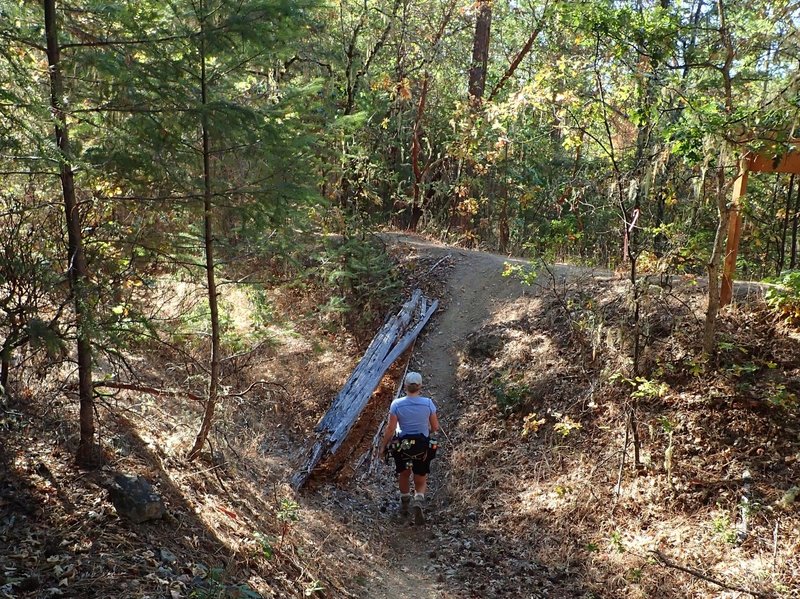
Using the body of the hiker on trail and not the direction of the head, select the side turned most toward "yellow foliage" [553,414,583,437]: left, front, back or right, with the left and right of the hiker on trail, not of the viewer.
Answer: right

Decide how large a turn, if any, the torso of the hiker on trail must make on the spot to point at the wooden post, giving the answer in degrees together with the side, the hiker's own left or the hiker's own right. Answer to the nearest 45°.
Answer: approximately 90° to the hiker's own right

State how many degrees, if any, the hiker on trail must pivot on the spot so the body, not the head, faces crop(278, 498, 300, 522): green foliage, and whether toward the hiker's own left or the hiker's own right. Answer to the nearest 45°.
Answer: approximately 135° to the hiker's own left

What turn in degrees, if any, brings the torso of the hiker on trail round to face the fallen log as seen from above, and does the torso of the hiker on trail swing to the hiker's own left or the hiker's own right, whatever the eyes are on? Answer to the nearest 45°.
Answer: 0° — they already face it

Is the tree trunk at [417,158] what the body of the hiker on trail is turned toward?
yes

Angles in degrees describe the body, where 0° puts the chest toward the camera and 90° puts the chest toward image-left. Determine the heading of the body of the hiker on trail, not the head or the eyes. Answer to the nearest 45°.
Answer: approximately 180°

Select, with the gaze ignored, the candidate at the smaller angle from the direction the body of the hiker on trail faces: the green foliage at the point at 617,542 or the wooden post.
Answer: the wooden post

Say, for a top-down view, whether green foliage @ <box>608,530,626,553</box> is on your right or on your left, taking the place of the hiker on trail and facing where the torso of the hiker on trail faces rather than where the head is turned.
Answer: on your right

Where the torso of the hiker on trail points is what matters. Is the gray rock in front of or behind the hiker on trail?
behind
